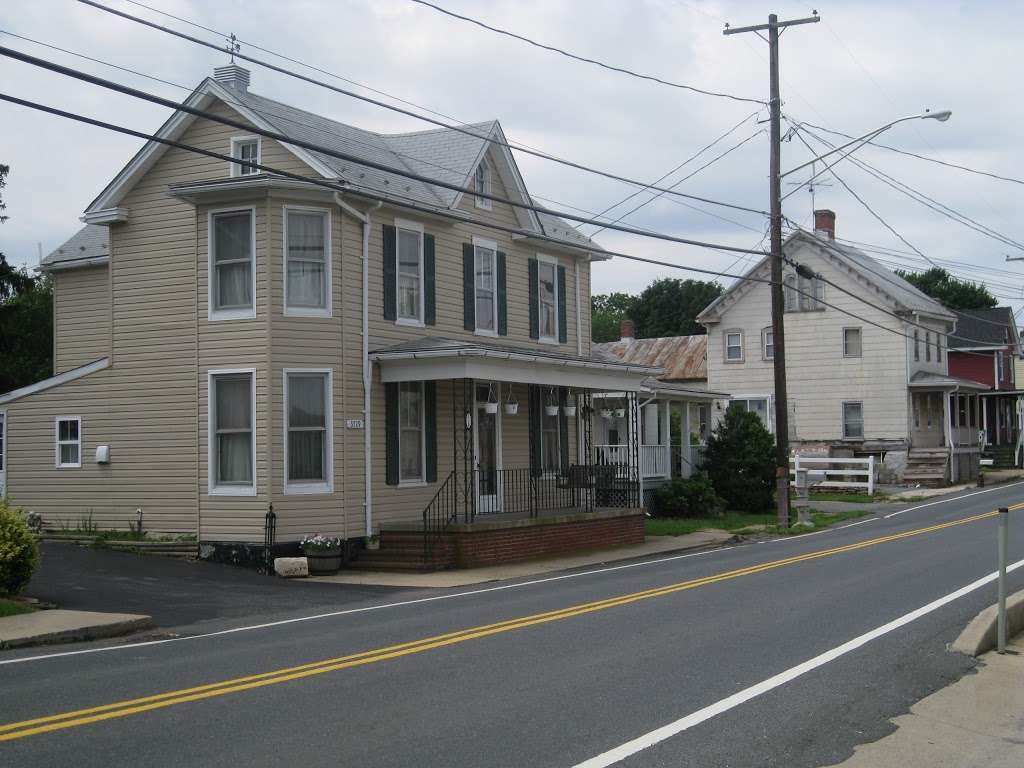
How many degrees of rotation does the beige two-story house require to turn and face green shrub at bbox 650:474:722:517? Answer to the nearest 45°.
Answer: approximately 90° to its left

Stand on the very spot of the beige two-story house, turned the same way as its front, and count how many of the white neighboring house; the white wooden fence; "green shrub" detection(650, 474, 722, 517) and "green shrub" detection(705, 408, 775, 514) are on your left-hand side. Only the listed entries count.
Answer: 4

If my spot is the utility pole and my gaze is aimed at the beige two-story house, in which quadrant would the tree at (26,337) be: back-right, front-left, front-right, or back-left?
front-right

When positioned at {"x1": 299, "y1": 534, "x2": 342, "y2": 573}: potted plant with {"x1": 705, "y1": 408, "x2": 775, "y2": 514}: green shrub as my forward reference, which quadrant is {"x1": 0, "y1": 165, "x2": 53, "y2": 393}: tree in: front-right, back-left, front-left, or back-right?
front-left

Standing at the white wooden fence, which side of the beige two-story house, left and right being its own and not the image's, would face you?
left

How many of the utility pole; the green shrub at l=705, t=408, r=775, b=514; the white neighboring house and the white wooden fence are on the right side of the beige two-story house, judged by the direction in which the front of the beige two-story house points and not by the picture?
0

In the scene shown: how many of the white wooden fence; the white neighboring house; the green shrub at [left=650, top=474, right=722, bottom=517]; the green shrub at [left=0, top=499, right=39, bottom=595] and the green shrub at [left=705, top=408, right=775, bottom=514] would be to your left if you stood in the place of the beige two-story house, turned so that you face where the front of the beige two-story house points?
4

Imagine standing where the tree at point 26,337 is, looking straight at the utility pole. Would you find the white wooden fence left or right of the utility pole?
left

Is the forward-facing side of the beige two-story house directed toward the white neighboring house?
no

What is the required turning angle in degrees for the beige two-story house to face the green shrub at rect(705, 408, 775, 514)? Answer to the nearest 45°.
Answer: approximately 90° to its left

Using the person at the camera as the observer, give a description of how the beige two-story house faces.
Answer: facing the viewer and to the right of the viewer

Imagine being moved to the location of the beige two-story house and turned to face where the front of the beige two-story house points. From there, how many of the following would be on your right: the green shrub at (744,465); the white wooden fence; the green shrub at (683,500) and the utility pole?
0

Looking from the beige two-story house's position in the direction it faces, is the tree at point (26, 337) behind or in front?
behind

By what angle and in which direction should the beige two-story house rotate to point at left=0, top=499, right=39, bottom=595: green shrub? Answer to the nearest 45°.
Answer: approximately 90° to its right
